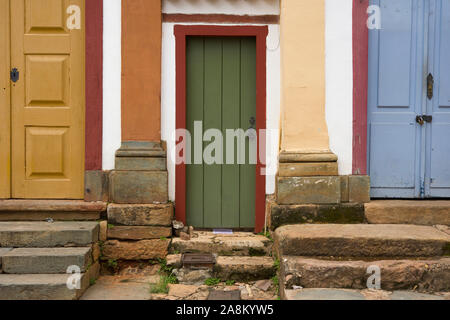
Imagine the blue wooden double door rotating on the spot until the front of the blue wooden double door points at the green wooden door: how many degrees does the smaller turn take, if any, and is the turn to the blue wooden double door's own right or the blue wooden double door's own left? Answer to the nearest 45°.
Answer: approximately 90° to the blue wooden double door's own right

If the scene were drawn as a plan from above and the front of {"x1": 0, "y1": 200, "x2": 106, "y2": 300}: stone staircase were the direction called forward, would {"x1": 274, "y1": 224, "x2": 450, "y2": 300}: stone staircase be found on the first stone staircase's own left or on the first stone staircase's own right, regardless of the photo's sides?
on the first stone staircase's own left

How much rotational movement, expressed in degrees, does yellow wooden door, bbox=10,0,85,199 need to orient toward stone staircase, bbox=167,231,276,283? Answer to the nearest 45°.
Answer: approximately 45° to its left

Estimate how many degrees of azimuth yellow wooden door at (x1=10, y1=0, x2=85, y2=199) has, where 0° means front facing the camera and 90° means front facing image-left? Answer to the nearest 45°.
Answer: approximately 0°

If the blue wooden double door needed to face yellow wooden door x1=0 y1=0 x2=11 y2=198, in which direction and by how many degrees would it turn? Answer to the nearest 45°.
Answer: approximately 90° to its right

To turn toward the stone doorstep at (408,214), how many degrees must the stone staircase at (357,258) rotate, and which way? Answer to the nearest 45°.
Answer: approximately 135° to its left

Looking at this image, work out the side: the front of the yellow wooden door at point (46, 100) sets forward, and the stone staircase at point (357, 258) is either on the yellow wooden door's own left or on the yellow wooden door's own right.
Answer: on the yellow wooden door's own left

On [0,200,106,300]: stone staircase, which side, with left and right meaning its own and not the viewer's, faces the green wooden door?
left
